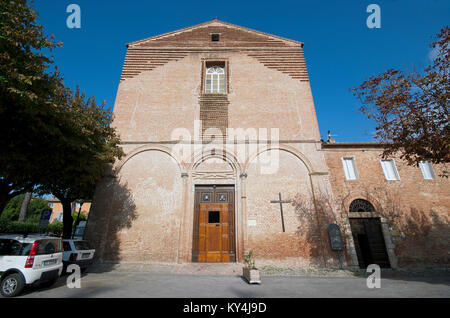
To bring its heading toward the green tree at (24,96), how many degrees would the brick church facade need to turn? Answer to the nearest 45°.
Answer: approximately 45° to its right

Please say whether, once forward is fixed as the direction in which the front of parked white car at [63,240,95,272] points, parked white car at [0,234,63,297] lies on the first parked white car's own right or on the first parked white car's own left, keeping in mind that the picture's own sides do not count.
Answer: on the first parked white car's own left

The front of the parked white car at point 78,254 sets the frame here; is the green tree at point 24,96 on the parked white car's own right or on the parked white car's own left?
on the parked white car's own left

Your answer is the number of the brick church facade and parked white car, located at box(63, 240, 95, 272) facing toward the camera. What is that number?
1

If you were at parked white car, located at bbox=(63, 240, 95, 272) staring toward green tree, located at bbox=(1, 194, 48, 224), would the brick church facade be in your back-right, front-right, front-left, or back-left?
back-right

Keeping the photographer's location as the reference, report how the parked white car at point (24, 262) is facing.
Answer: facing away from the viewer and to the left of the viewer

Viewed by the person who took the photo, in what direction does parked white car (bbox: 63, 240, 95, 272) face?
facing away from the viewer and to the left of the viewer

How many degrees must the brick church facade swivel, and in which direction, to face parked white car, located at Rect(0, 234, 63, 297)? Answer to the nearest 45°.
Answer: approximately 45° to its right
